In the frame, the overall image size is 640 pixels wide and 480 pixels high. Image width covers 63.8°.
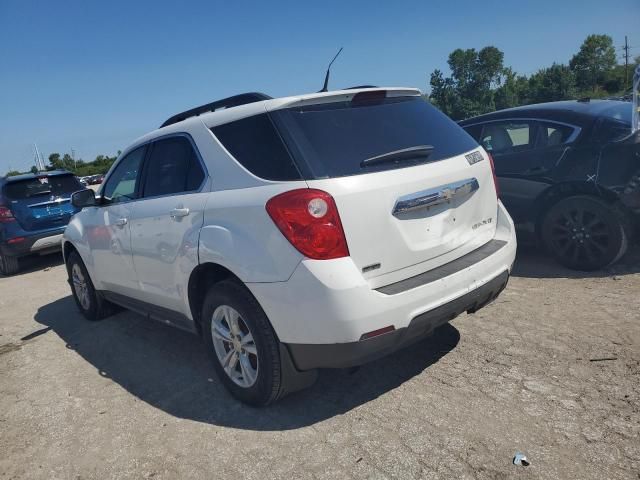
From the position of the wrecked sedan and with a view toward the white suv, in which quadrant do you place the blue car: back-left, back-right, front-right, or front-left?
front-right

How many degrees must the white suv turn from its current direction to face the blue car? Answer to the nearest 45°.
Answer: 0° — it already faces it

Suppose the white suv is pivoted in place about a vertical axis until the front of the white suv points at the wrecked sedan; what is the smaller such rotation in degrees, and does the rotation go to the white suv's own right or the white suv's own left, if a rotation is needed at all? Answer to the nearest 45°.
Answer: approximately 90° to the white suv's own right

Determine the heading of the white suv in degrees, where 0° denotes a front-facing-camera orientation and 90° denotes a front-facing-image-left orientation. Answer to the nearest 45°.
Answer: approximately 135°

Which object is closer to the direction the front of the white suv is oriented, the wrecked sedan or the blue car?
the blue car
